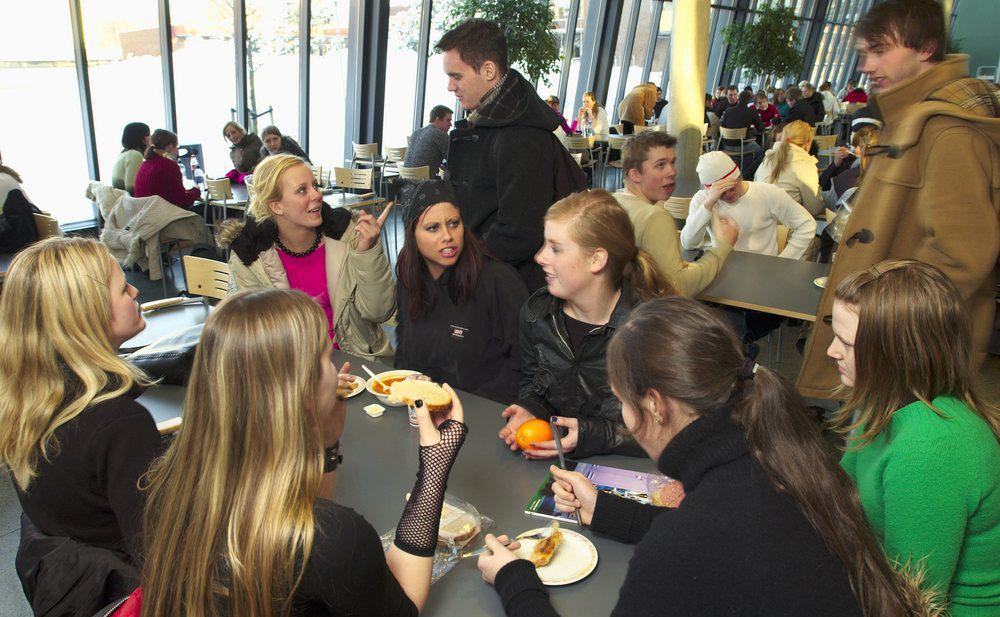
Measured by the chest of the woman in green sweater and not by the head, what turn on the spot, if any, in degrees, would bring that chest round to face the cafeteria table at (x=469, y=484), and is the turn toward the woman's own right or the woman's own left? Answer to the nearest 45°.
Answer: approximately 45° to the woman's own left

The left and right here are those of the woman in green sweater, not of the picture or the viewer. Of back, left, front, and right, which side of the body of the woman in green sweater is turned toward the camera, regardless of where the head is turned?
left

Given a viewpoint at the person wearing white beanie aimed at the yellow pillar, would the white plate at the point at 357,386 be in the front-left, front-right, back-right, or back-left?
back-left

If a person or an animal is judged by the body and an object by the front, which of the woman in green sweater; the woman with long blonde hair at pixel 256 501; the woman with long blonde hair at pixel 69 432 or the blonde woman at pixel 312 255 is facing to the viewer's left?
the woman in green sweater

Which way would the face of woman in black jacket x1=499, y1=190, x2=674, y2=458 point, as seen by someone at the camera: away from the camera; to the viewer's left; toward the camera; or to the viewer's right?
to the viewer's left

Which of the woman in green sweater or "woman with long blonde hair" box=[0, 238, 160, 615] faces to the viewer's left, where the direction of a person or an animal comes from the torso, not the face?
the woman in green sweater

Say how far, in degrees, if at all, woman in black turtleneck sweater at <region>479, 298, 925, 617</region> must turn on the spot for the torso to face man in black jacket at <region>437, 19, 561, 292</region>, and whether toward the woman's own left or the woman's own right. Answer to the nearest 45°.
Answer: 0° — they already face them

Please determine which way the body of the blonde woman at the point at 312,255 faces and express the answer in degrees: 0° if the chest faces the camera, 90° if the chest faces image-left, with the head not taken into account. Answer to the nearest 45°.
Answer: approximately 315°
